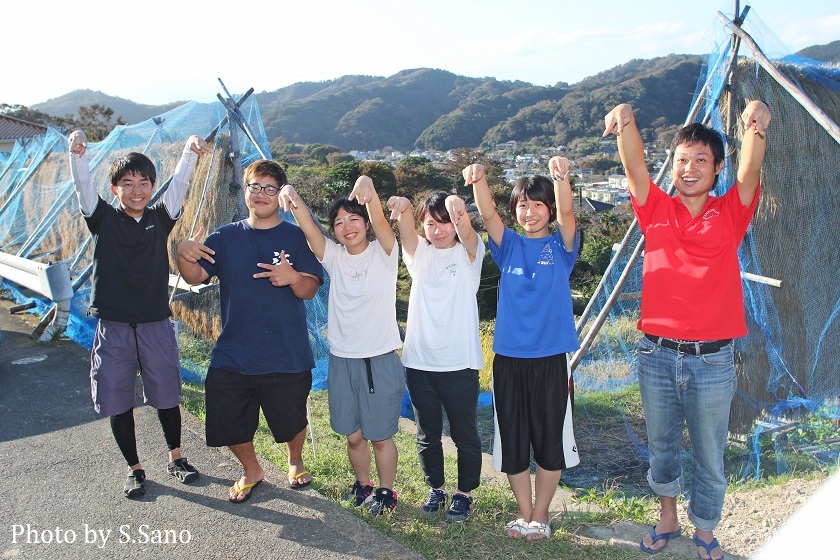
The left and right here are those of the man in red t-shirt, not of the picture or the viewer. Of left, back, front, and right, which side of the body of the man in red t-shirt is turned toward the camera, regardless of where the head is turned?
front

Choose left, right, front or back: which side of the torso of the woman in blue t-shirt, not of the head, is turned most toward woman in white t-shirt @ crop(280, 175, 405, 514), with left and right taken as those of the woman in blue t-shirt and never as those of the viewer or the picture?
right

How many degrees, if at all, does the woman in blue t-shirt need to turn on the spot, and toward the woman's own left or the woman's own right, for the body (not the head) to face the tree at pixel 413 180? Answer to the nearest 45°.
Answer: approximately 180°

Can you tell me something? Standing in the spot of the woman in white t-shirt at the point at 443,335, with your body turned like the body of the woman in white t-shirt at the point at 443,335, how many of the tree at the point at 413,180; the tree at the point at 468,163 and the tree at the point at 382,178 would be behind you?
3

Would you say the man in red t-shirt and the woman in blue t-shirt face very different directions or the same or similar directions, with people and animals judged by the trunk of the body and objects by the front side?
same or similar directions

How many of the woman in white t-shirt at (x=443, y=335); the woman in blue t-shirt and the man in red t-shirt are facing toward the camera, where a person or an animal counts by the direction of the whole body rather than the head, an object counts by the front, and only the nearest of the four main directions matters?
3

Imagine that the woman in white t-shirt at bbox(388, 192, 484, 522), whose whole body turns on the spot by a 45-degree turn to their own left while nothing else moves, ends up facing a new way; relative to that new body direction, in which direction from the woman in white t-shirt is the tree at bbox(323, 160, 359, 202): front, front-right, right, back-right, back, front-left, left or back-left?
back-left

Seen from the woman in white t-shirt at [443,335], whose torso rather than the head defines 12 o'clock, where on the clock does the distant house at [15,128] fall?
The distant house is roughly at 5 o'clock from the woman in white t-shirt.

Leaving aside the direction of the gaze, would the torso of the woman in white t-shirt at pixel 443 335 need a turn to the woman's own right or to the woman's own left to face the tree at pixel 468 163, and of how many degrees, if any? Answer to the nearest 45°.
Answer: approximately 180°

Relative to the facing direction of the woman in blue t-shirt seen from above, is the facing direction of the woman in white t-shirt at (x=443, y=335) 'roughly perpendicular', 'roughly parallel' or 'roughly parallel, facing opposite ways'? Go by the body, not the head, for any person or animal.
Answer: roughly parallel

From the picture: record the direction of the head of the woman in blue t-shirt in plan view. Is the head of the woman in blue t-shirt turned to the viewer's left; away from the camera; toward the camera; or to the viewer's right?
toward the camera

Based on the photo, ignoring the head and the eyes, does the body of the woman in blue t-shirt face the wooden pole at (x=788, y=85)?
no

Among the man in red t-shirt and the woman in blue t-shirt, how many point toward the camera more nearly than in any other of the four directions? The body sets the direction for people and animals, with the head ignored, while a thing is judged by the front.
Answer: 2

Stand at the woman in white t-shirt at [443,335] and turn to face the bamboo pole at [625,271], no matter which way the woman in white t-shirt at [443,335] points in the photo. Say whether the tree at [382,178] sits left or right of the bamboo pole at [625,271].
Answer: left

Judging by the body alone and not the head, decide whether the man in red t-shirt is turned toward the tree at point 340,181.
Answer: no

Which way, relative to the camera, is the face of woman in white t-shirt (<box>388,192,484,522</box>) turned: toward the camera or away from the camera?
toward the camera

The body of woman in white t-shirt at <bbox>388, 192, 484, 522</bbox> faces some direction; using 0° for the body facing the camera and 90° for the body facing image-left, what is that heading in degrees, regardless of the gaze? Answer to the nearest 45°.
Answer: approximately 0°

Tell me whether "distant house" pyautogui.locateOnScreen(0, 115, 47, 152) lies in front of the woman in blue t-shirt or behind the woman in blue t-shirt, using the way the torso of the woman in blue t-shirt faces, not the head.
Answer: behind
